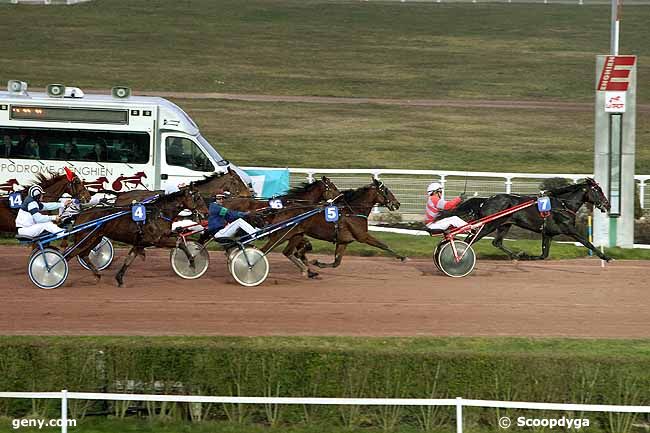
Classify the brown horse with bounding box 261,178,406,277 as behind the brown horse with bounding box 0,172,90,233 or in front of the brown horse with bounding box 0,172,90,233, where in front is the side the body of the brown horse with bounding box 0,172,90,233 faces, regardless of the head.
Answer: in front

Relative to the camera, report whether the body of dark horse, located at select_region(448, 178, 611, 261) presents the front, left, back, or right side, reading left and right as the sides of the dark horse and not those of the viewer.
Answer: right

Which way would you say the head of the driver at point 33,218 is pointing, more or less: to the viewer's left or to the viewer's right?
to the viewer's right

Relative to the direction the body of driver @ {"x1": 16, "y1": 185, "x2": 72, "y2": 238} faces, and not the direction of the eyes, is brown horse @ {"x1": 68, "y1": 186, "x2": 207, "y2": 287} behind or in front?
in front

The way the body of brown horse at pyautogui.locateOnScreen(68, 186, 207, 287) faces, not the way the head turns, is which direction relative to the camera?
to the viewer's right

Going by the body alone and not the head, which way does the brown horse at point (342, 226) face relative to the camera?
to the viewer's right

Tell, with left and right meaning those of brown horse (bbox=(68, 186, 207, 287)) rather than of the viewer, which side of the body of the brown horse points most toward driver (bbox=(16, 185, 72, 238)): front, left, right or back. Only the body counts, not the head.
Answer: back

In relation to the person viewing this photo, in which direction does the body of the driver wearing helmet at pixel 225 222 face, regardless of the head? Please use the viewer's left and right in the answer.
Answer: facing to the right of the viewer

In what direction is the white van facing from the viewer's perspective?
to the viewer's right

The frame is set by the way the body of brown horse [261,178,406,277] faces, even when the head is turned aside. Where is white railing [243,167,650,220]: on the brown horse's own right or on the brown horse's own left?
on the brown horse's own left

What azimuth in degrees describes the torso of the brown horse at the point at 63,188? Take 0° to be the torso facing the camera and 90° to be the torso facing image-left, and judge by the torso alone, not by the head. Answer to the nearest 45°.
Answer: approximately 270°
